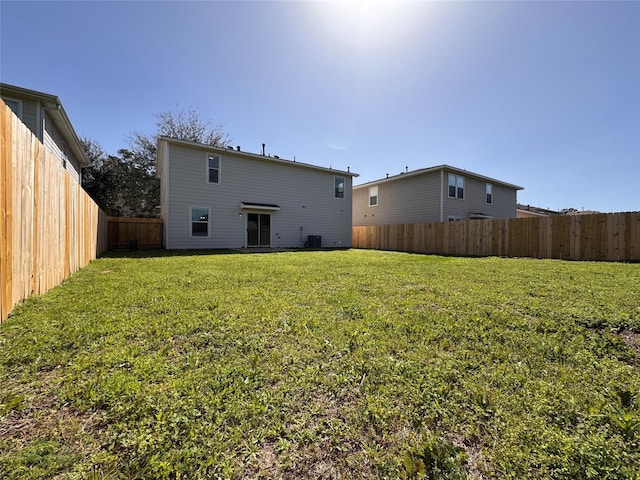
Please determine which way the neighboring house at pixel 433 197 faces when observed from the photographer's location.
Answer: facing away from the viewer and to the left of the viewer

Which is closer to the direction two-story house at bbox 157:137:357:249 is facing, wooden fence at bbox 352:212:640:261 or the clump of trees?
the clump of trees

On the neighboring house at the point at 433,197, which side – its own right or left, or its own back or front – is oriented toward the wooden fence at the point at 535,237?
back

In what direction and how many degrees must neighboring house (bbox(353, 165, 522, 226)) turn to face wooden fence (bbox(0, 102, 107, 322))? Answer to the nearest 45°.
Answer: approximately 135° to its left

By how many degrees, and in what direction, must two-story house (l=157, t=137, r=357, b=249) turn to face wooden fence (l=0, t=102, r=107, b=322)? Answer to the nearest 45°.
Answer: approximately 135° to its left

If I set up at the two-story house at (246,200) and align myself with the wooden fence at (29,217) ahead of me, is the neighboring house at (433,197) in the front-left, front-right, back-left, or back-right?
back-left

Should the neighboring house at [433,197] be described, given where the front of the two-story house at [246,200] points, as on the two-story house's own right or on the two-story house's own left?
on the two-story house's own right

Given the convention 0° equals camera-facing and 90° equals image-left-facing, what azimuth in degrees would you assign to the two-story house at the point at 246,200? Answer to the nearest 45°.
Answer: approximately 135°

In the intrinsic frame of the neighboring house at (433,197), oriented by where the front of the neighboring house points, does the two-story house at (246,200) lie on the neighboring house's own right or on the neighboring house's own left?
on the neighboring house's own left

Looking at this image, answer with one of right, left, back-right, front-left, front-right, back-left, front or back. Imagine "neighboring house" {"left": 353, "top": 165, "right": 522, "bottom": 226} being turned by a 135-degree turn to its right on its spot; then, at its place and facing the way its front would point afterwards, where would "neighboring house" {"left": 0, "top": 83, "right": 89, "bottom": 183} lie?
back-right
